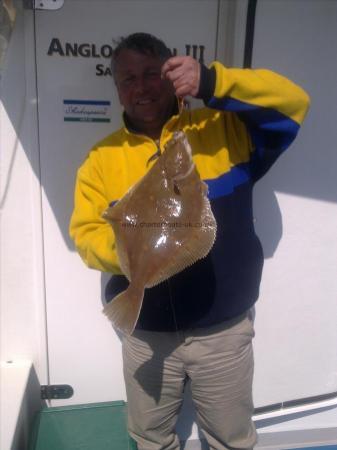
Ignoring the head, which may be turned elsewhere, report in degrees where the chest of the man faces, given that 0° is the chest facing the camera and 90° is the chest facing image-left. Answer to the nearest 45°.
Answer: approximately 0°
